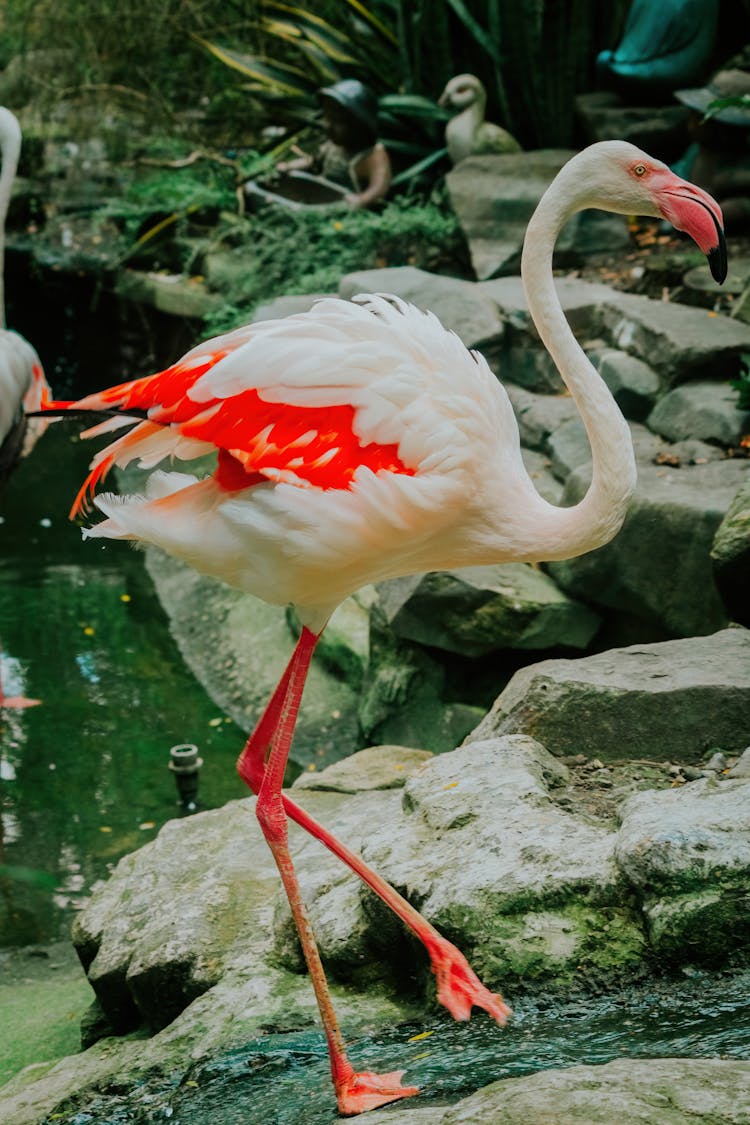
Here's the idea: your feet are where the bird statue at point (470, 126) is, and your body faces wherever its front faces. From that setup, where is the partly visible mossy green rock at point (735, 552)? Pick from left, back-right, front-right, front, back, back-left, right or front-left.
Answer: left

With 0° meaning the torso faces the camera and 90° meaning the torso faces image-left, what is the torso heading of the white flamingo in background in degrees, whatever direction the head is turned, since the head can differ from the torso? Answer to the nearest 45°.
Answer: approximately 90°

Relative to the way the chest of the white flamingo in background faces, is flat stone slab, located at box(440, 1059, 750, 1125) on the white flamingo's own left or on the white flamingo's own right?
on the white flamingo's own left

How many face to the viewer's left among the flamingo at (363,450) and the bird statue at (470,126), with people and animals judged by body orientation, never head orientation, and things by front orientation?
1

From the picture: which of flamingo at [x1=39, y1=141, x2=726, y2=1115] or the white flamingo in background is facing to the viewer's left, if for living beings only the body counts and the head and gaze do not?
the white flamingo in background

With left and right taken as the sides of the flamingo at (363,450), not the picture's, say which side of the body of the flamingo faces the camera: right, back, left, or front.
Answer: right

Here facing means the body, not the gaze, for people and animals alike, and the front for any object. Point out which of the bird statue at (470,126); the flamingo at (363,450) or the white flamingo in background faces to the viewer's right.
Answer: the flamingo

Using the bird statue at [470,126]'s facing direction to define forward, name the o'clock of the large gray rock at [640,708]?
The large gray rock is roughly at 9 o'clock from the bird statue.

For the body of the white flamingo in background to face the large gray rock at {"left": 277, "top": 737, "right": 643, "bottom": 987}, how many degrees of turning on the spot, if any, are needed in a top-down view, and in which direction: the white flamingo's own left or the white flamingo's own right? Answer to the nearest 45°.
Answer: approximately 90° to the white flamingo's own left

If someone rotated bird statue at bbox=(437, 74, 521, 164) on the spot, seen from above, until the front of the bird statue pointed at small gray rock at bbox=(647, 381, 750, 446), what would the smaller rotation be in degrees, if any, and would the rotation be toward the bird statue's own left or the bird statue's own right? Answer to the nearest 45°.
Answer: approximately 90° to the bird statue's own left

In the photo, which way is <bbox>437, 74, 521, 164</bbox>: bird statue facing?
to the viewer's left
